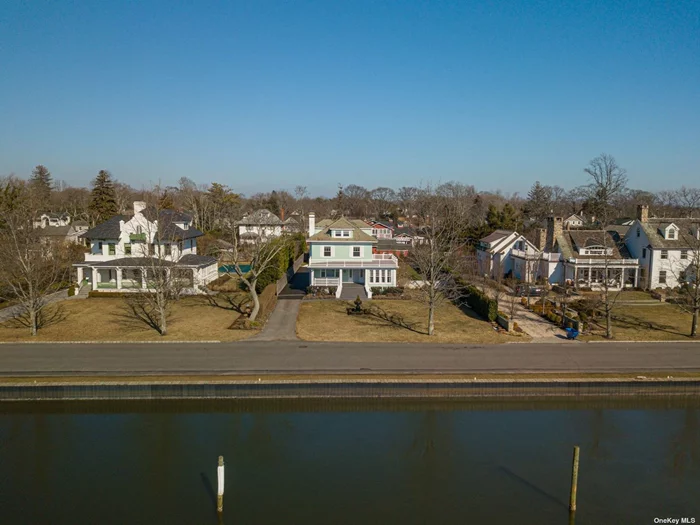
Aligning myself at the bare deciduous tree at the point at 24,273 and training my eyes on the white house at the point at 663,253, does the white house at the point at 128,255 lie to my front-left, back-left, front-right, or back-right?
front-left

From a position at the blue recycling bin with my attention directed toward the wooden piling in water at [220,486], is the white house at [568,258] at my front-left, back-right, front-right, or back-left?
back-right

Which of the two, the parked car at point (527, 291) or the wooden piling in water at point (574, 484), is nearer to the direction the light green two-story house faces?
the wooden piling in water

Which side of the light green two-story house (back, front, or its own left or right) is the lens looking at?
front

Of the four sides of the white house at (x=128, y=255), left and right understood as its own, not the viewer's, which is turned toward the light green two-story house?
left

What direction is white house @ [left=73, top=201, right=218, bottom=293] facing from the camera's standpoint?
toward the camera

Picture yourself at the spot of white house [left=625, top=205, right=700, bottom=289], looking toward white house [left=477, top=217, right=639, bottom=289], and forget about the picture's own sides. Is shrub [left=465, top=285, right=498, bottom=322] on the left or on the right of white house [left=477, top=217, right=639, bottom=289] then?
left

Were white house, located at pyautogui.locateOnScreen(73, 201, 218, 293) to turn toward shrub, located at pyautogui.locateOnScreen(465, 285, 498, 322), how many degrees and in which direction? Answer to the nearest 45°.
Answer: approximately 45° to its left

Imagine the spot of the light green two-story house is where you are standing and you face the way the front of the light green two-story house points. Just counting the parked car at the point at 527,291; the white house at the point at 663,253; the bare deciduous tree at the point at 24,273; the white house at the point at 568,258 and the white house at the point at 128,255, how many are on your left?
3

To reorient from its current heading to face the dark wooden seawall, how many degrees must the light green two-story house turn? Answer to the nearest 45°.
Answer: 0° — it already faces it

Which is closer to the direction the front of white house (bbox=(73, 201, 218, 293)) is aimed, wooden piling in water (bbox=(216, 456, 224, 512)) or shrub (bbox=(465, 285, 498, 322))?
the wooden piling in water

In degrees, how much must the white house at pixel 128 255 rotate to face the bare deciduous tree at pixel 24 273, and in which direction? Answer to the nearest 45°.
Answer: approximately 45° to its right

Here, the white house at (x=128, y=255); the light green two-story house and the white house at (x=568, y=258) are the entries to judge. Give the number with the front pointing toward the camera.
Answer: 3

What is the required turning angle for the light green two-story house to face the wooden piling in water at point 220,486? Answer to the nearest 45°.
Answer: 0° — it already faces it

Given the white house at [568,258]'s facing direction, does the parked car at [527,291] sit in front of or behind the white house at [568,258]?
in front

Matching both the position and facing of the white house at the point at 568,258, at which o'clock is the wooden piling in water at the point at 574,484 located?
The wooden piling in water is roughly at 12 o'clock from the white house.

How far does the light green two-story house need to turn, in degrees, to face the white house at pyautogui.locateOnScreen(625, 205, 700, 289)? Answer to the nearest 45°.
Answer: approximately 90° to its left
